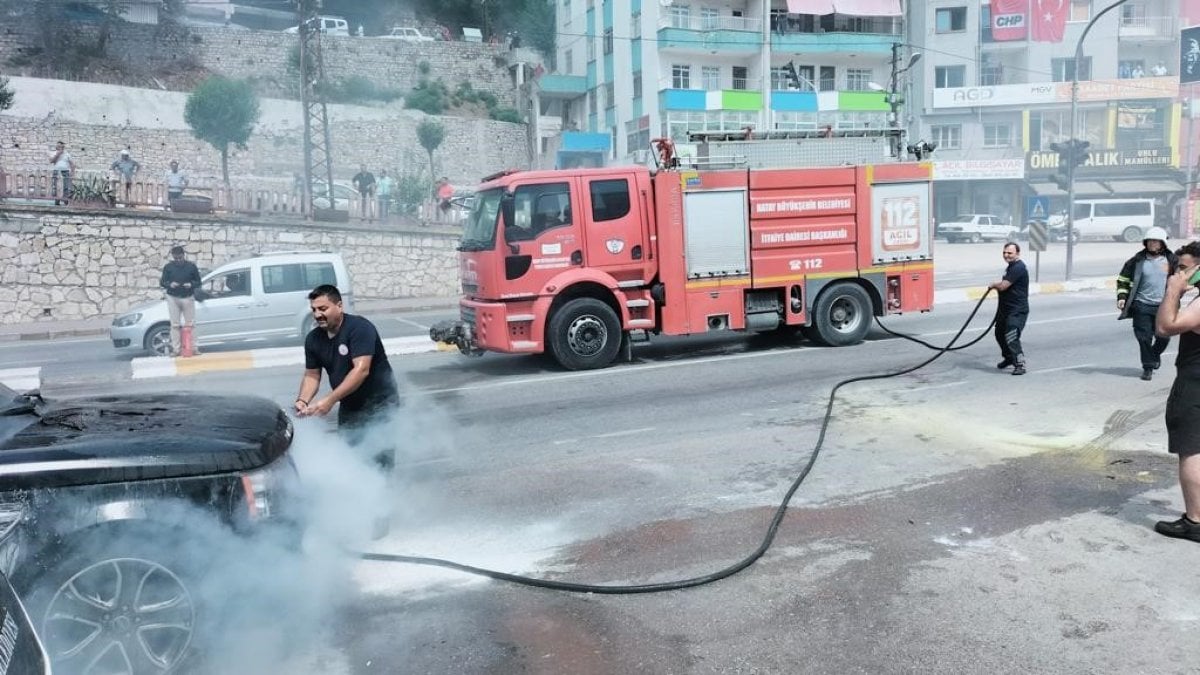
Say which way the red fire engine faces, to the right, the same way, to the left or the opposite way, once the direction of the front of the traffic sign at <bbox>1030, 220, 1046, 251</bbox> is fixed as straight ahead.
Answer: to the right

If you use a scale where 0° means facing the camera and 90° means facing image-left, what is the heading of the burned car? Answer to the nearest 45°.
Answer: approximately 270°

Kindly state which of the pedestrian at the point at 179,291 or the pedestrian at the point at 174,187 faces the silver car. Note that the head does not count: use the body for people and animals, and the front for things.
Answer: the pedestrian at the point at 174,187

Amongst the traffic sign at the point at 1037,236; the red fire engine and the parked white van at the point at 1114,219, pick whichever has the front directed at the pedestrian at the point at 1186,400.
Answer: the traffic sign

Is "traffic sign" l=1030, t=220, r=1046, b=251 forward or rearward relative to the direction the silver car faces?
rearward

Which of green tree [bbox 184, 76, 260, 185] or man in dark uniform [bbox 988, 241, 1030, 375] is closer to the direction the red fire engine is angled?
the green tree

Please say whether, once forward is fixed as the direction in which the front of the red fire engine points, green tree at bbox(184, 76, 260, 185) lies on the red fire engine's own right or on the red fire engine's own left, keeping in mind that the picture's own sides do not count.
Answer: on the red fire engine's own right

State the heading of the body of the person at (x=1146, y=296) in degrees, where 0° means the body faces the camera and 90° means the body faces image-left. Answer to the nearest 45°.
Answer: approximately 0°

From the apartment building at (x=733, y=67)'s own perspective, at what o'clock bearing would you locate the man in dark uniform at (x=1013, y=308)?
The man in dark uniform is roughly at 12 o'clock from the apartment building.
